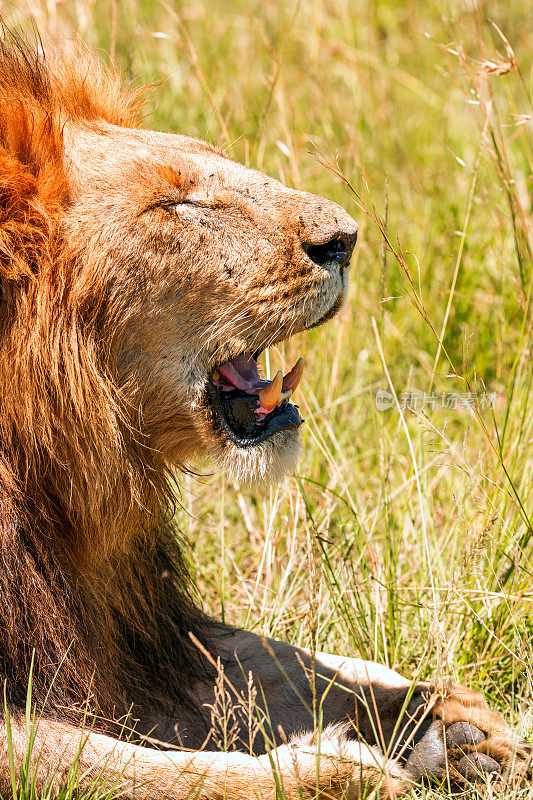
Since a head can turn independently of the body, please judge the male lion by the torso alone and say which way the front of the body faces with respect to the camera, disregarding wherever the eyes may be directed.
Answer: to the viewer's right
